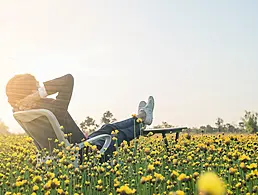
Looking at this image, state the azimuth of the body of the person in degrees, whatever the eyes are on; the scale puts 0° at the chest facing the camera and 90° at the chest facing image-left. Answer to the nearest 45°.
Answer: approximately 270°

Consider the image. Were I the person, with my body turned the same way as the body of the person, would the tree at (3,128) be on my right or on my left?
on my left
